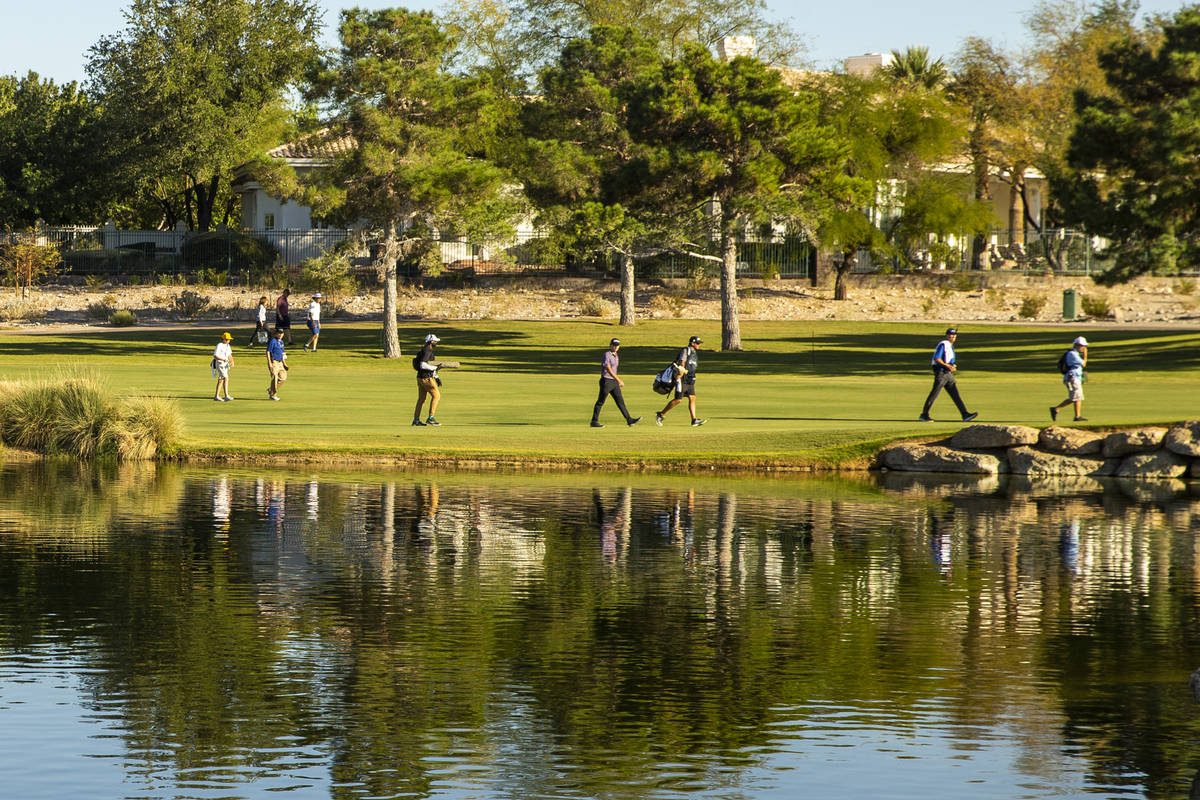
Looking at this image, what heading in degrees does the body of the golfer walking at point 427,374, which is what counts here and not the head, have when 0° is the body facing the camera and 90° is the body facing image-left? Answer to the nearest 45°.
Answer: approximately 270°

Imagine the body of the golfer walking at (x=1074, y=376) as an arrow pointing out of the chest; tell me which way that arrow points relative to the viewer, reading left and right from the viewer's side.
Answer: facing to the right of the viewer

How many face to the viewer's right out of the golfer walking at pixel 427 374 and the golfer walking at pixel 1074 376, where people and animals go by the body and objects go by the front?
2

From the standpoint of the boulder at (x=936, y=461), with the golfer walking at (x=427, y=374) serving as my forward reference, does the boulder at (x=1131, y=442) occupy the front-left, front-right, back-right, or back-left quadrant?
back-right

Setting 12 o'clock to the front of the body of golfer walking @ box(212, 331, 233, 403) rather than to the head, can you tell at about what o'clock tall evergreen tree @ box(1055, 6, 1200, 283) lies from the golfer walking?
The tall evergreen tree is roughly at 10 o'clock from the golfer walking.

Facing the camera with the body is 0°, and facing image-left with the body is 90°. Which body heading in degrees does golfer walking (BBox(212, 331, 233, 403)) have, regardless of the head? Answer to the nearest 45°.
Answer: approximately 315°

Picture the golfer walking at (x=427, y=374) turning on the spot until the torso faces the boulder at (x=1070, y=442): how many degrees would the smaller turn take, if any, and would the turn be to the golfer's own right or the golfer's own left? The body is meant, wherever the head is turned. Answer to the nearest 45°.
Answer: approximately 45° to the golfer's own right

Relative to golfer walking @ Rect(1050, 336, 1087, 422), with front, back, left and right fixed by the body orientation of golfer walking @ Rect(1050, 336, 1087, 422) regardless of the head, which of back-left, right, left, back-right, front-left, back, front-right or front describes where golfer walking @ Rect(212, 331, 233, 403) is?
back

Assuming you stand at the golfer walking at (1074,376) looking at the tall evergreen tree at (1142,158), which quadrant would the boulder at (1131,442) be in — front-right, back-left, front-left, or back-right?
back-right

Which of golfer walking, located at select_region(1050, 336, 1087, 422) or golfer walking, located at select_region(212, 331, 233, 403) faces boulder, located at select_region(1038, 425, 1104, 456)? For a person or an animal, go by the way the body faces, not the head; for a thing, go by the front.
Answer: golfer walking, located at select_region(212, 331, 233, 403)

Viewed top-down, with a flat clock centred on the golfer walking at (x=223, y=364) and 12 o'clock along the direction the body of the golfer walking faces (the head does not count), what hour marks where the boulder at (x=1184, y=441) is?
The boulder is roughly at 12 o'clock from the golfer walking.

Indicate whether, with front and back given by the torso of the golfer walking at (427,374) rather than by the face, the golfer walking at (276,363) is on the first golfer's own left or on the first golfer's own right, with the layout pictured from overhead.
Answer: on the first golfer's own left

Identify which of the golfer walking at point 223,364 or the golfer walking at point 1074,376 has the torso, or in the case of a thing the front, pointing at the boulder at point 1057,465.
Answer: the golfer walking at point 223,364
